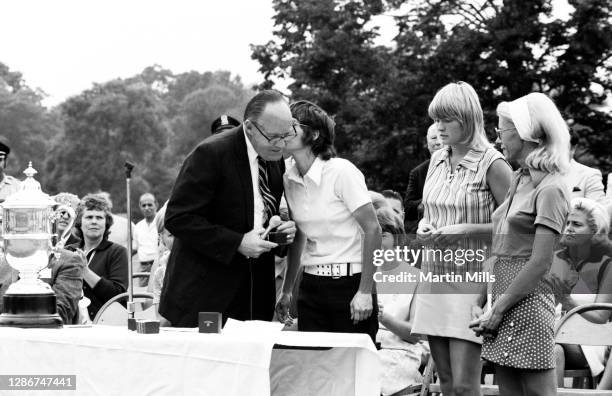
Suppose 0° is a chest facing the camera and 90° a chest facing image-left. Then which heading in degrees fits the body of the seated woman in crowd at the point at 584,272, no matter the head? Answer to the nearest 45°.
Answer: approximately 45°

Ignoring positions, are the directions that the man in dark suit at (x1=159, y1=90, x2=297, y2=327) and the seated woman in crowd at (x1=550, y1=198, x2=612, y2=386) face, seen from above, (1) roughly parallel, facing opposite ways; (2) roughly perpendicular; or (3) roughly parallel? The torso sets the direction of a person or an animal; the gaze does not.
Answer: roughly perpendicular

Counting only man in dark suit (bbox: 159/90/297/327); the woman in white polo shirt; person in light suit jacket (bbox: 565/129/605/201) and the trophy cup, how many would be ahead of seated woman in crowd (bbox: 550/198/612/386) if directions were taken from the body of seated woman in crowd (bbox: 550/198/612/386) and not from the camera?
3

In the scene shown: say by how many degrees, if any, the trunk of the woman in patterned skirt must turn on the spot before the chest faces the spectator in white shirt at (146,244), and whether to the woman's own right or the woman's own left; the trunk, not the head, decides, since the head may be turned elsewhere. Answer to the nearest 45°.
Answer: approximately 90° to the woman's own right
